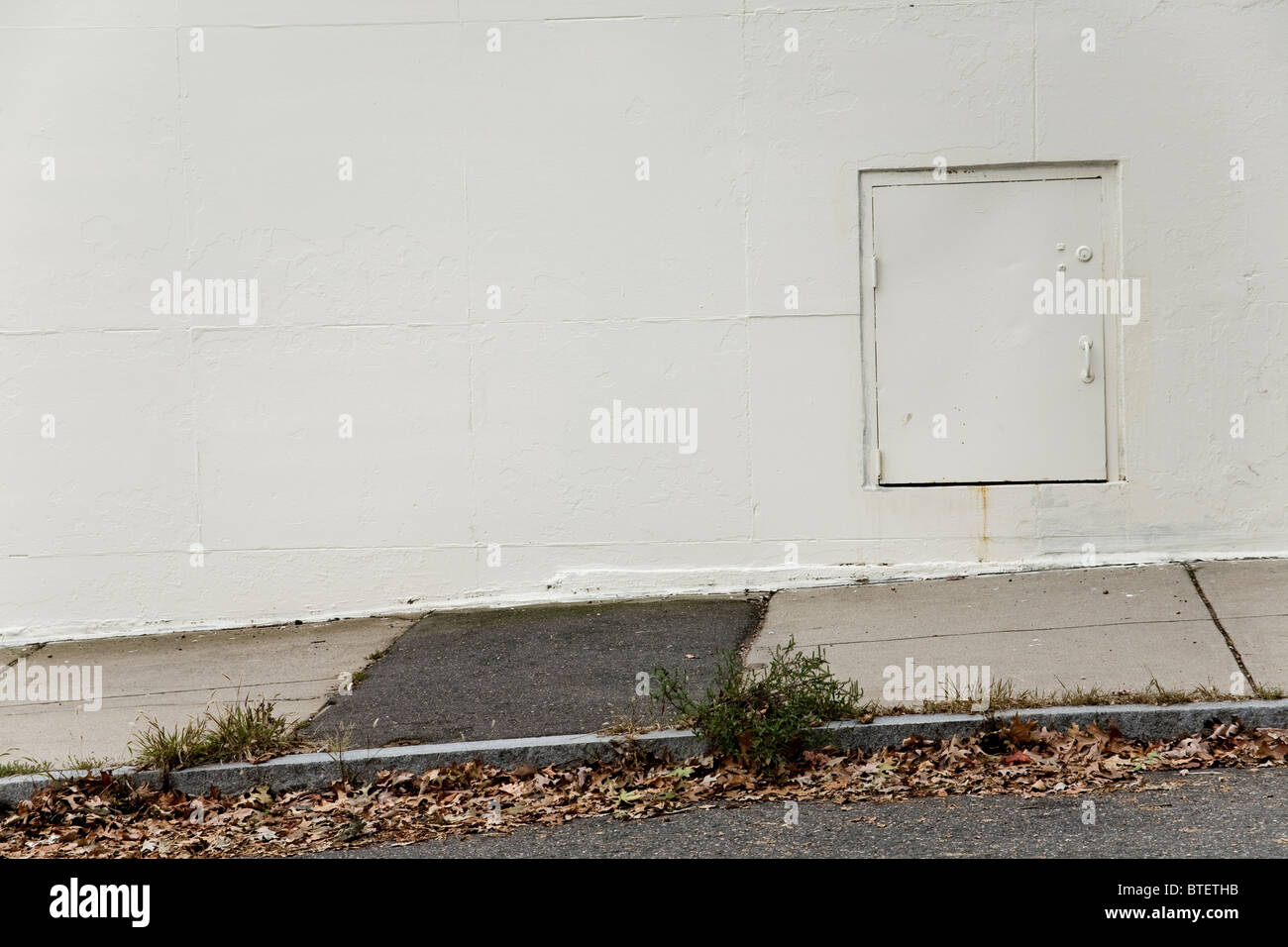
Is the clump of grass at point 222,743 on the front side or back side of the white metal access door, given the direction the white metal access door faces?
on the front side

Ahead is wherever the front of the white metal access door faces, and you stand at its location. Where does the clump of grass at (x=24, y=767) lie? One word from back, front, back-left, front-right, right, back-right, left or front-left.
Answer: front-right

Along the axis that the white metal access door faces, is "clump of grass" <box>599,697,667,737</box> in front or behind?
in front

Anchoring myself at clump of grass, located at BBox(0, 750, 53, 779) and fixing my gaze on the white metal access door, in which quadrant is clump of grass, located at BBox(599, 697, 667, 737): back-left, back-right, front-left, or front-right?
front-right

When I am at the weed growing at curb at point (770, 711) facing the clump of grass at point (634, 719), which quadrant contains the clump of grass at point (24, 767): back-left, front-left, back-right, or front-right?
front-left

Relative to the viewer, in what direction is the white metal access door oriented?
toward the camera

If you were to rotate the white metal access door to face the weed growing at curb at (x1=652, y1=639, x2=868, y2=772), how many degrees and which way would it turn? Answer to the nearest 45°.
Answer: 0° — it already faces it
